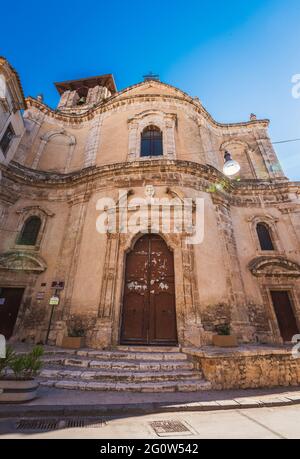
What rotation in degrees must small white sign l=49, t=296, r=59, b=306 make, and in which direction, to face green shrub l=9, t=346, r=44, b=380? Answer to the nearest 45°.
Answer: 0° — it already faces it

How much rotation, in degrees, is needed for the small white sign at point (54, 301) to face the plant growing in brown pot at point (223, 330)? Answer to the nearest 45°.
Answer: approximately 45° to its left

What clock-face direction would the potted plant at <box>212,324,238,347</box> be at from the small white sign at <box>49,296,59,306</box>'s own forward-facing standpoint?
The potted plant is roughly at 10 o'clock from the small white sign.

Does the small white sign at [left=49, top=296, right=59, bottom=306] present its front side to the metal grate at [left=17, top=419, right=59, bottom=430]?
yes

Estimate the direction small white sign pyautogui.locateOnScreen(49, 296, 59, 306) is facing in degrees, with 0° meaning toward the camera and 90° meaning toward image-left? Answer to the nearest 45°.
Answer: approximately 0°

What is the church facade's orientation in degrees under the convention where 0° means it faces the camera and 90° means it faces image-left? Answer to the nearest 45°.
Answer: approximately 0°

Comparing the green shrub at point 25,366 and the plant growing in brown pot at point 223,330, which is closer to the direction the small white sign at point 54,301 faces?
the green shrub
